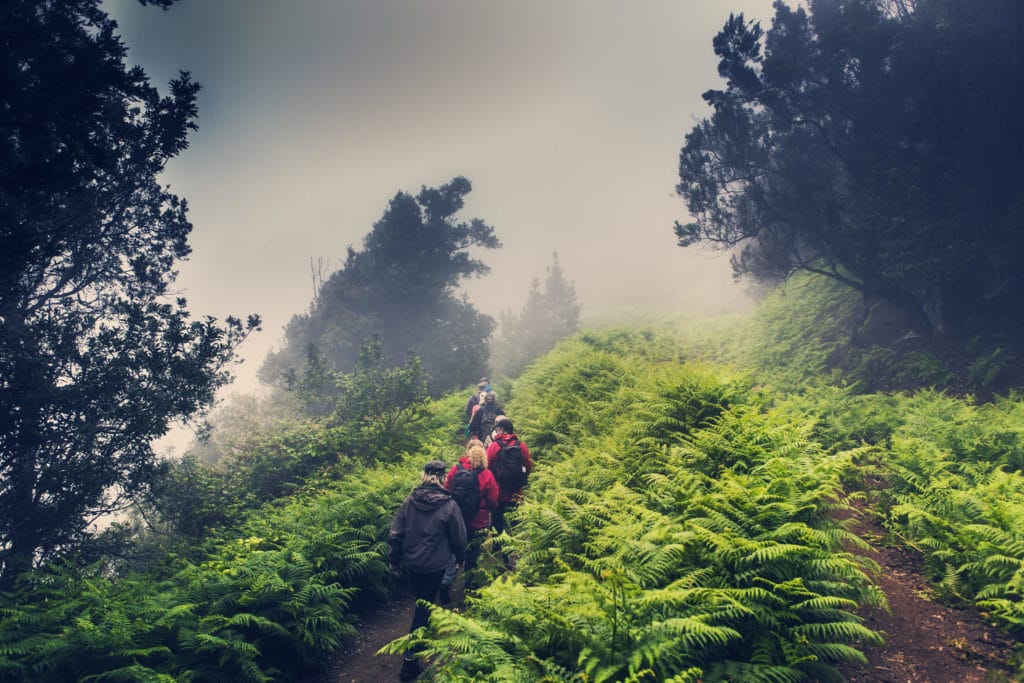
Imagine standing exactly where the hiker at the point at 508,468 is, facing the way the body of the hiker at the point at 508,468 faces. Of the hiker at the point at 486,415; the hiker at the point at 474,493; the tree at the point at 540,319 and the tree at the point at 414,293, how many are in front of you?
3

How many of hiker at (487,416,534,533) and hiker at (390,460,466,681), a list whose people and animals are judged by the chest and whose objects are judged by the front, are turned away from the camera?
2

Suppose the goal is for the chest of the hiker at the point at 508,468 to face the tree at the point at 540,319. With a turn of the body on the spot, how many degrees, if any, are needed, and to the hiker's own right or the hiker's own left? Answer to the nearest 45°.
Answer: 0° — they already face it

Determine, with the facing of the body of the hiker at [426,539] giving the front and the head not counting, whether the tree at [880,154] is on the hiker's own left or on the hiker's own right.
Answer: on the hiker's own right

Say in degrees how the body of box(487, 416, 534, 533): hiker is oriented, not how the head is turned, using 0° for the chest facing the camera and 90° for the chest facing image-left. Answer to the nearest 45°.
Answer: approximately 180°

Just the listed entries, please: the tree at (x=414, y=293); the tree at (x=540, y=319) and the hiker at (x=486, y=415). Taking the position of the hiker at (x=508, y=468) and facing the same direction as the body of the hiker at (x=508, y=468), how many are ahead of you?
3

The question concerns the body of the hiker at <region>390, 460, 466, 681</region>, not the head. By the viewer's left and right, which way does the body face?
facing away from the viewer

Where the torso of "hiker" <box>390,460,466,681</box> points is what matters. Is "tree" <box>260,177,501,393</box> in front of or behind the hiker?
in front

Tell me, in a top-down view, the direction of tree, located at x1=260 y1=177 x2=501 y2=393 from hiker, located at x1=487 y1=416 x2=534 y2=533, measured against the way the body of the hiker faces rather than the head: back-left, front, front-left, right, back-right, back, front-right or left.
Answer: front

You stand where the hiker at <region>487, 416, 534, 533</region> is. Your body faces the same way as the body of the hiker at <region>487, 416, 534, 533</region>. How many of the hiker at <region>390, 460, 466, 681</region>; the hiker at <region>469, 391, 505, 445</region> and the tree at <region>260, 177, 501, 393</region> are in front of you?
2

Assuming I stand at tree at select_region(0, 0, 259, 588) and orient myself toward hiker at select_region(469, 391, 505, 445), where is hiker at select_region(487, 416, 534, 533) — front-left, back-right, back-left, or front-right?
front-right

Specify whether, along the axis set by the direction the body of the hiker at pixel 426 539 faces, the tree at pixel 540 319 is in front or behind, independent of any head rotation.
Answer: in front
